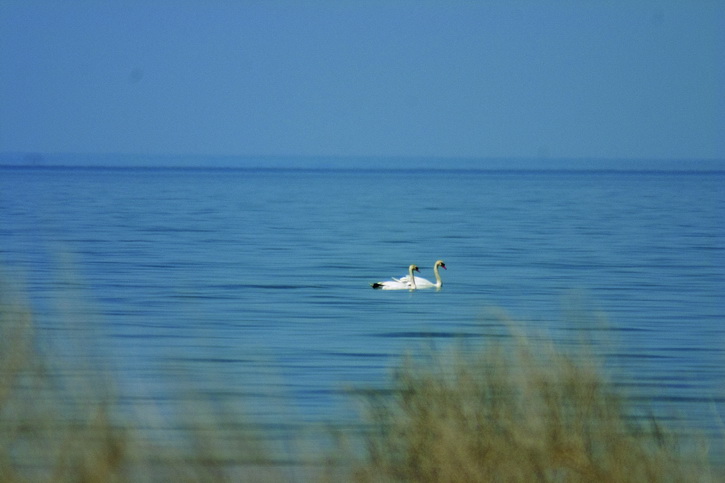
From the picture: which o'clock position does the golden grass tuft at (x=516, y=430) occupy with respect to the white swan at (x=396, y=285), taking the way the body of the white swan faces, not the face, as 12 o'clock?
The golden grass tuft is roughly at 3 o'clock from the white swan.

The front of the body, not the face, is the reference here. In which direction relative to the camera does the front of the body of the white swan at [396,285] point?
to the viewer's right

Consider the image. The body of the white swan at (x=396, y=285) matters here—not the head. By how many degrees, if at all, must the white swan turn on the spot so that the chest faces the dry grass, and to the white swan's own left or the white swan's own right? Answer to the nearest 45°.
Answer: approximately 90° to the white swan's own right
